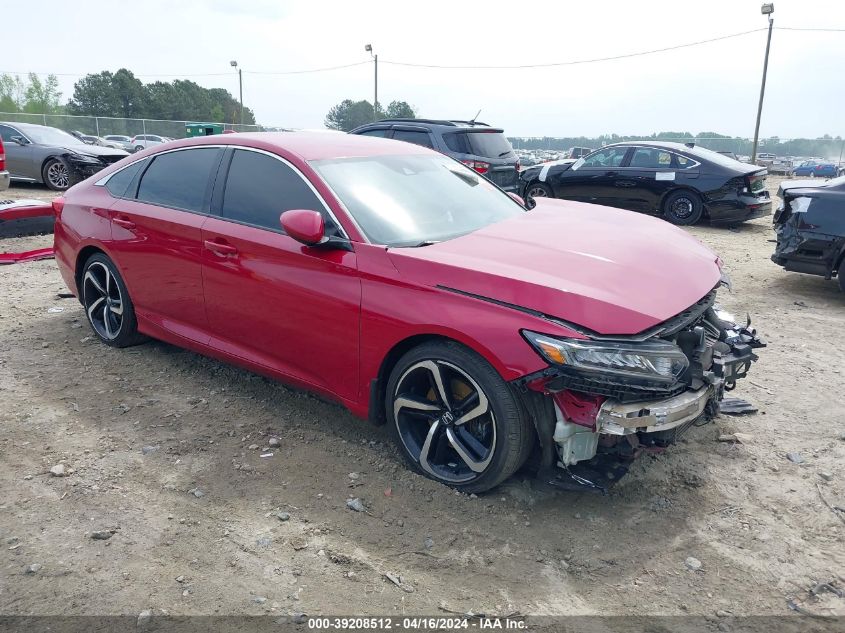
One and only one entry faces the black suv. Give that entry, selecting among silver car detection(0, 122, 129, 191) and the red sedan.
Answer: the silver car

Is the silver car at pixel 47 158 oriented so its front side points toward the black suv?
yes

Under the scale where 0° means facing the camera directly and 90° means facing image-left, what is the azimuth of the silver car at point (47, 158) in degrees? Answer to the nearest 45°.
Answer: approximately 315°

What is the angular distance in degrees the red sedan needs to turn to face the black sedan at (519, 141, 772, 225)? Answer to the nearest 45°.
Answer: approximately 90° to its left

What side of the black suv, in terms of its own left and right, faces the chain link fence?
front

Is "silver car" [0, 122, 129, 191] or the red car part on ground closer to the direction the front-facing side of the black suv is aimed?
the silver car

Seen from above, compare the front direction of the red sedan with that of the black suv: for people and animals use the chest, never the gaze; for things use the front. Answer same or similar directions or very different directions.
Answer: very different directions

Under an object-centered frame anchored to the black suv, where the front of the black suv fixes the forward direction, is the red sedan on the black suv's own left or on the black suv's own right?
on the black suv's own left

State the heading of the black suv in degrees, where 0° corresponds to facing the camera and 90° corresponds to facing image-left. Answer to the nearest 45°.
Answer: approximately 135°

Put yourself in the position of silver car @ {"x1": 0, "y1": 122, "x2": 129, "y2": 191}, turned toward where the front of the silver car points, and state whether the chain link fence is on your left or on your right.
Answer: on your left

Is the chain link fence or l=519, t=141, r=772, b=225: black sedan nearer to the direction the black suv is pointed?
the chain link fence

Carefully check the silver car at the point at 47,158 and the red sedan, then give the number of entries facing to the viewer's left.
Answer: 0

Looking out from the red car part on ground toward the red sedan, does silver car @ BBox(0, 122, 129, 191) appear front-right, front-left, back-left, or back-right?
back-left

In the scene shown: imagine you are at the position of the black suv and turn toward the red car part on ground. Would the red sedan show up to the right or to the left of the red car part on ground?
left

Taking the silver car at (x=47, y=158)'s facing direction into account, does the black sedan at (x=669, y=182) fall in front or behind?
in front

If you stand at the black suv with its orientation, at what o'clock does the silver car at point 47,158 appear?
The silver car is roughly at 11 o'clock from the black suv.
